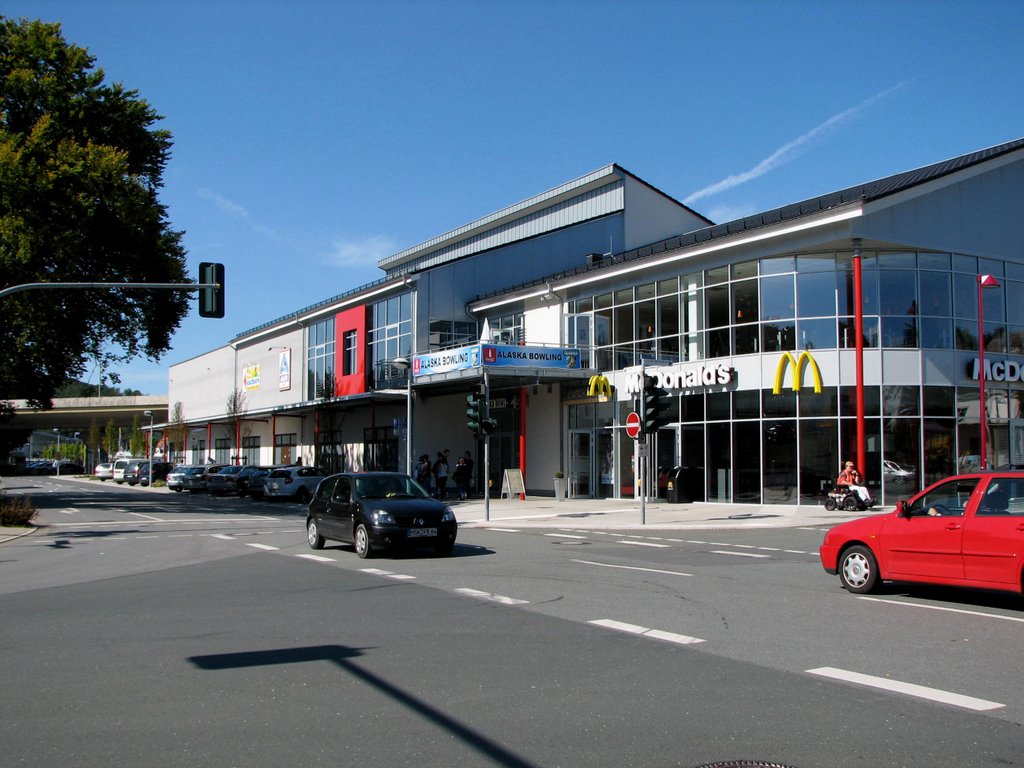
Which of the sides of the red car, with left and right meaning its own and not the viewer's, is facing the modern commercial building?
right

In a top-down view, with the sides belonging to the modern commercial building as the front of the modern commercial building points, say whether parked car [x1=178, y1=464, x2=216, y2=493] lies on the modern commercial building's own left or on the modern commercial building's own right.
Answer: on the modern commercial building's own right

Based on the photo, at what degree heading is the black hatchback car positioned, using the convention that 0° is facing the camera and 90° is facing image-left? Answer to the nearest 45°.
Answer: approximately 315°

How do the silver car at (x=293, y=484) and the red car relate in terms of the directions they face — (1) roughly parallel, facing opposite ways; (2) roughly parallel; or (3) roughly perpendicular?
roughly perpendicular

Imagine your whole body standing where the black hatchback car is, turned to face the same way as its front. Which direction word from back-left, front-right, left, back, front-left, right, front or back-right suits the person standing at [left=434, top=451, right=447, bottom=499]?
back-left

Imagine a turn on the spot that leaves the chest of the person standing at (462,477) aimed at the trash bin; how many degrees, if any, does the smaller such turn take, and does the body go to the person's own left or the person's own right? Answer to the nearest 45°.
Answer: approximately 45° to the person's own left

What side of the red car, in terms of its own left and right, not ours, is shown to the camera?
left

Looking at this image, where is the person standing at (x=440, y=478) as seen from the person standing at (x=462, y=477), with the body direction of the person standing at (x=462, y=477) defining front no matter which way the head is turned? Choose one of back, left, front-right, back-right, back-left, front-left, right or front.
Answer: right

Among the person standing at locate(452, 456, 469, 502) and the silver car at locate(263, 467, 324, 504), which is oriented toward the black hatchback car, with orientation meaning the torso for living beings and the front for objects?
the person standing
